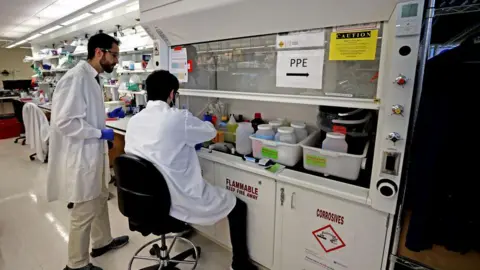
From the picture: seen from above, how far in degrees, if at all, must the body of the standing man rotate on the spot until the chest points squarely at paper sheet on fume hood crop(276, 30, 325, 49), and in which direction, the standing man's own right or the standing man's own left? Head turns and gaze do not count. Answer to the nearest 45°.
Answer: approximately 45° to the standing man's own right

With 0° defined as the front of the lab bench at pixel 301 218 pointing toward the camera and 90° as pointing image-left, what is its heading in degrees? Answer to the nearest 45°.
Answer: approximately 45°

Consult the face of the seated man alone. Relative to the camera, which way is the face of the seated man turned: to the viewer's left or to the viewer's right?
to the viewer's right

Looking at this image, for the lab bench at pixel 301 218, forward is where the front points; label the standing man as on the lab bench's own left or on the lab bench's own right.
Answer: on the lab bench's own right

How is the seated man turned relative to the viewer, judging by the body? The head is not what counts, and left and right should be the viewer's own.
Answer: facing away from the viewer and to the right of the viewer

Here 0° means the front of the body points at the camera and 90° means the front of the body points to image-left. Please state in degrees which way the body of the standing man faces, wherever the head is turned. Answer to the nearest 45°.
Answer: approximately 270°

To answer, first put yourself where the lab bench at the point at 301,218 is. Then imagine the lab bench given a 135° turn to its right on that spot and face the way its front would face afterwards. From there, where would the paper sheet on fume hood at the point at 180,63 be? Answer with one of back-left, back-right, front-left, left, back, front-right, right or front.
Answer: front-left

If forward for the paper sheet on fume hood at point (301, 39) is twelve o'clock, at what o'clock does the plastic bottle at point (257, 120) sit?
The plastic bottle is roughly at 5 o'clock from the paper sheet on fume hood.

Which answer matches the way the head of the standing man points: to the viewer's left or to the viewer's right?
to the viewer's right

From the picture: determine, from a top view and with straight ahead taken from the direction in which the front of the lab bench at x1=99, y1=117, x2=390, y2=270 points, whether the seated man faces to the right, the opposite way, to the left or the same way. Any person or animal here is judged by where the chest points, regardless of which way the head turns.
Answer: the opposite way

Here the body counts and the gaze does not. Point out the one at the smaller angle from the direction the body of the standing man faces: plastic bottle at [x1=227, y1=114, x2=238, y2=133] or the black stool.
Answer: the plastic bottle

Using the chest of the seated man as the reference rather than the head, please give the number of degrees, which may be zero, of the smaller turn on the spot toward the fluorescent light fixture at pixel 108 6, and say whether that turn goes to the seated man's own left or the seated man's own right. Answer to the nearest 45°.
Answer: approximately 45° to the seated man's own left
